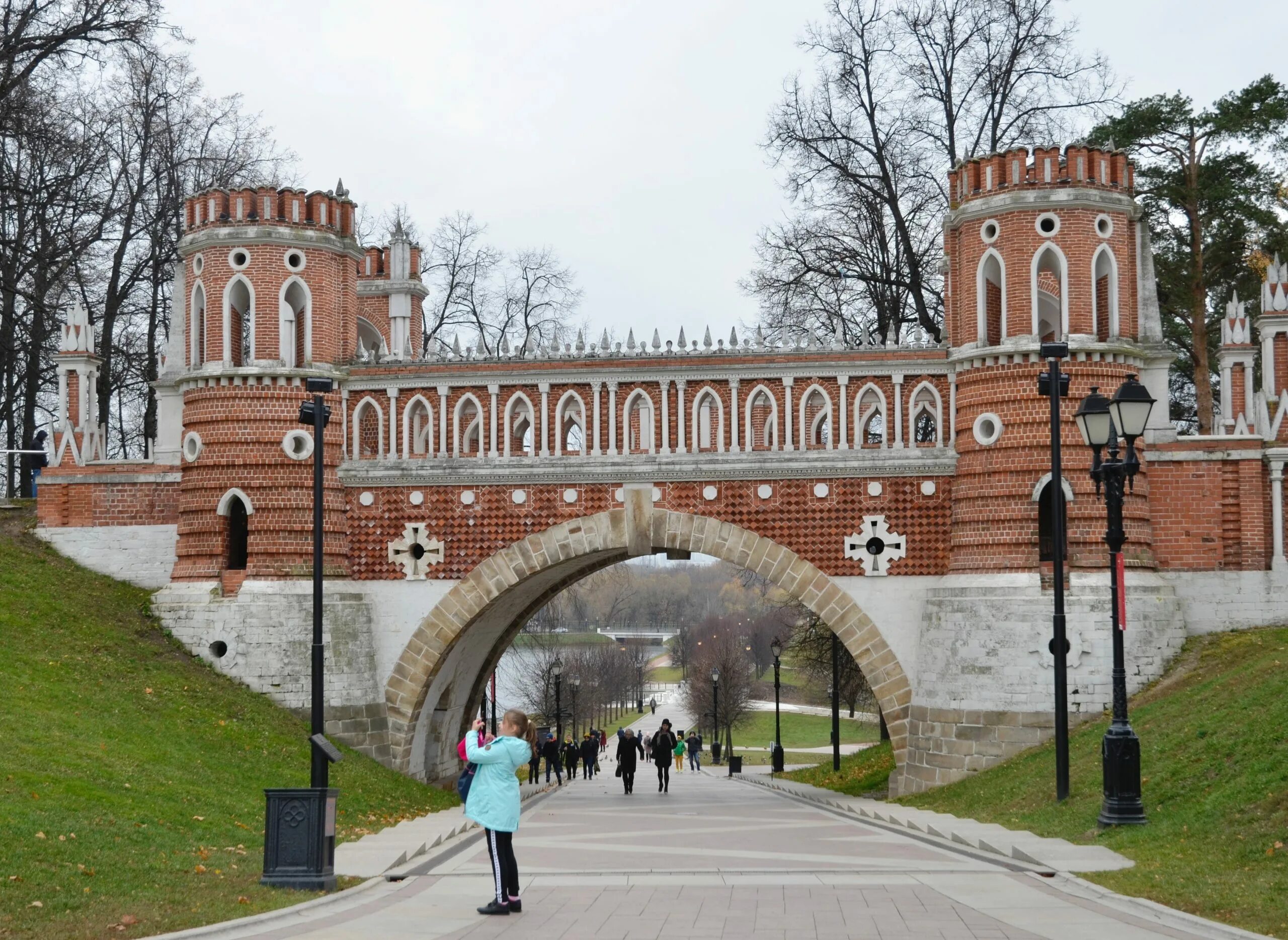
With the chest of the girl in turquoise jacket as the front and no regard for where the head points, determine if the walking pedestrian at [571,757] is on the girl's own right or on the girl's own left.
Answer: on the girl's own right

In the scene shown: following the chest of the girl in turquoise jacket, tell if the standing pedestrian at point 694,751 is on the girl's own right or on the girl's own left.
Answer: on the girl's own right

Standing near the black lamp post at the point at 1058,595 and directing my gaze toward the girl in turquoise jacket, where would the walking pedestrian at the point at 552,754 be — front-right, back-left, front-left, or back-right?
back-right
